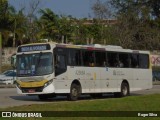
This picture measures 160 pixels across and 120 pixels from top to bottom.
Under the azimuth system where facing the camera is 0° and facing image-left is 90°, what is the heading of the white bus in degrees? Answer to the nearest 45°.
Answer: approximately 45°
